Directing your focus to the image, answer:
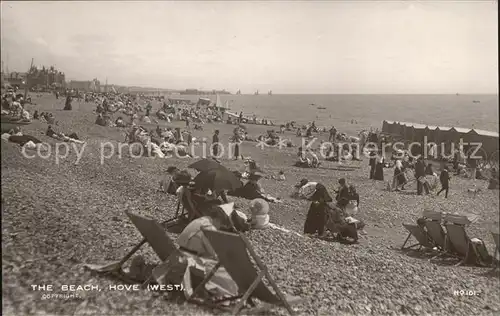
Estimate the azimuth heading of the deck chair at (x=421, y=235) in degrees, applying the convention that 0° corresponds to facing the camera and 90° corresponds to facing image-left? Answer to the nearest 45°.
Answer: approximately 225°

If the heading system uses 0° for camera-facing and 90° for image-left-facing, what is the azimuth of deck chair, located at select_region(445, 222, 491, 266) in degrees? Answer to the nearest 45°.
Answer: approximately 225°

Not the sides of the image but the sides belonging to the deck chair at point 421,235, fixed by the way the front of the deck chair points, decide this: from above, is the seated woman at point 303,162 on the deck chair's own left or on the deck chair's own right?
on the deck chair's own left

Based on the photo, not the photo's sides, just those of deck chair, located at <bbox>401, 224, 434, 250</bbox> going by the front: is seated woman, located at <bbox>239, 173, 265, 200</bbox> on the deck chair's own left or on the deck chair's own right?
on the deck chair's own left

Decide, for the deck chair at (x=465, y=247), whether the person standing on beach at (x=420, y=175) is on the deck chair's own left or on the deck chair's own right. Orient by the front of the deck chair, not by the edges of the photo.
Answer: on the deck chair's own left

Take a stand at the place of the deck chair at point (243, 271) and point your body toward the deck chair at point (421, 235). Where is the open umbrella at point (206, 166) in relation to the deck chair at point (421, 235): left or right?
left

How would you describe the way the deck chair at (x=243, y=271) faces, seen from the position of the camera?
facing away from the viewer and to the right of the viewer
